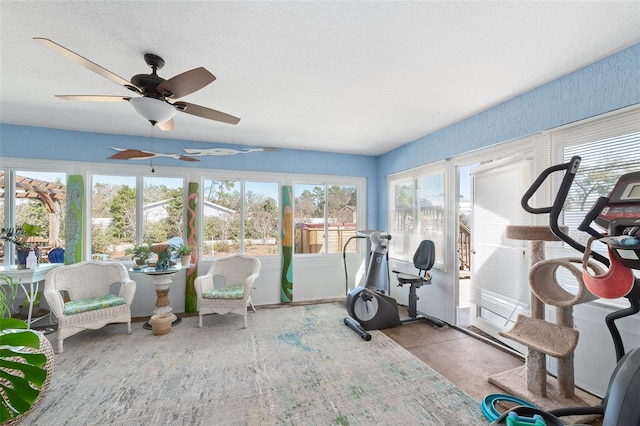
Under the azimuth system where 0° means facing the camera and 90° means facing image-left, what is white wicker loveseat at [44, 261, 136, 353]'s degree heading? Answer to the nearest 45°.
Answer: approximately 315°

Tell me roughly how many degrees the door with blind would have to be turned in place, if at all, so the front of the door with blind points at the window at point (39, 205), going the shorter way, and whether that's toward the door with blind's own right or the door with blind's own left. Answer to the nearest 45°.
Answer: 0° — it already faces it

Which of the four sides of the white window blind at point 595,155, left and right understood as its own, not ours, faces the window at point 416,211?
right

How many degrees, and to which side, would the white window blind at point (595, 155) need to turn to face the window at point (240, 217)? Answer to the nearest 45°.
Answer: approximately 45° to its right

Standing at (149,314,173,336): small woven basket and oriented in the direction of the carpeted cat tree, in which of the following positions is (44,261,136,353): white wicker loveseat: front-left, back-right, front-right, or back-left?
back-right

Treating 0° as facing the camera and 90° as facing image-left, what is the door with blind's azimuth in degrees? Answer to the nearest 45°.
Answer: approximately 45°

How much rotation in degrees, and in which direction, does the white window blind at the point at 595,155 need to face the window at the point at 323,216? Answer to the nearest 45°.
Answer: approximately 45° to its right
